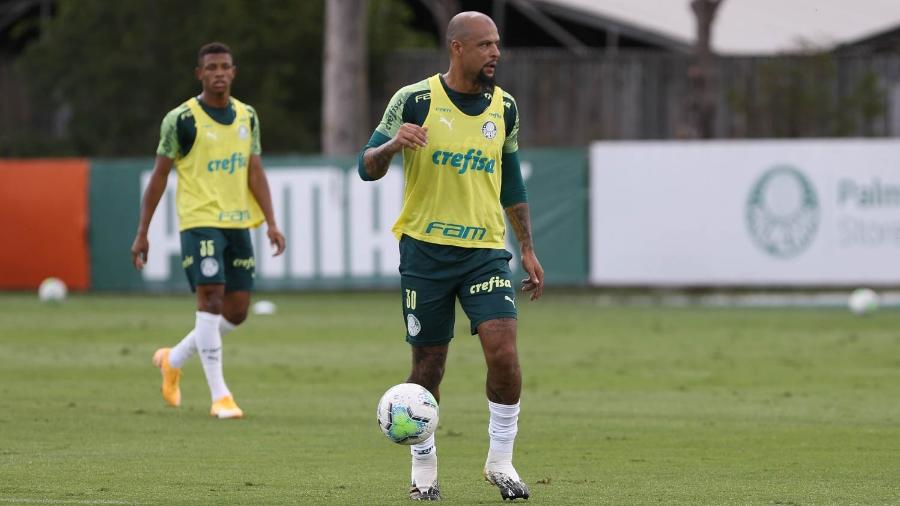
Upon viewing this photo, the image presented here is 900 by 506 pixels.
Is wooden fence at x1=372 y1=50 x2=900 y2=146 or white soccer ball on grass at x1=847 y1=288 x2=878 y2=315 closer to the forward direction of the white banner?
the white soccer ball on grass

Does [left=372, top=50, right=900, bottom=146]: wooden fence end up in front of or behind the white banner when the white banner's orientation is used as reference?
behind

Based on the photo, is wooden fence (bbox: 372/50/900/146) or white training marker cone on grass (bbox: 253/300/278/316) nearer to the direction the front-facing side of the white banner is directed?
the white training marker cone on grass

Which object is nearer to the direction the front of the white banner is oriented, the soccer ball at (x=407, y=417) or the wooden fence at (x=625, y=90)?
the soccer ball

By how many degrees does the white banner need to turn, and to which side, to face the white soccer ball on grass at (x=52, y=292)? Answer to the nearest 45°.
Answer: approximately 90° to its right

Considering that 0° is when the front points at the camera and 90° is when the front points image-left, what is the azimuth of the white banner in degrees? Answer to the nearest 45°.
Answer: approximately 0°

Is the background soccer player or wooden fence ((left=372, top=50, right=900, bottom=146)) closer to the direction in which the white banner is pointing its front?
the background soccer player

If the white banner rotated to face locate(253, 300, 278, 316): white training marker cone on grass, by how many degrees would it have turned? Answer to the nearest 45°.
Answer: approximately 45° to its right

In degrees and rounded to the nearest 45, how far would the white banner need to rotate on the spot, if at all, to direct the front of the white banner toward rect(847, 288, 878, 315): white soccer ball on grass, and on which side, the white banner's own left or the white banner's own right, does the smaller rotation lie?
approximately 45° to the white banner's own left
